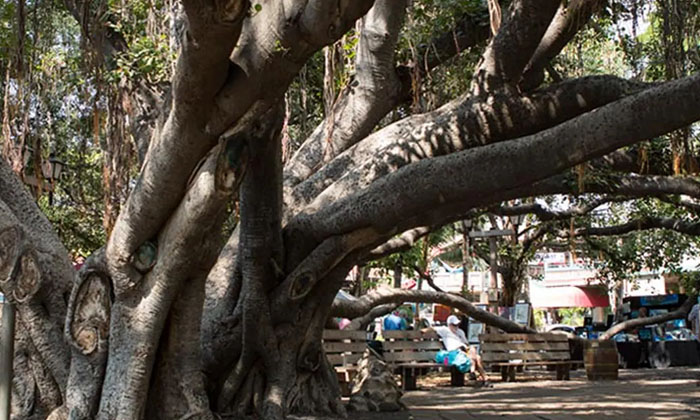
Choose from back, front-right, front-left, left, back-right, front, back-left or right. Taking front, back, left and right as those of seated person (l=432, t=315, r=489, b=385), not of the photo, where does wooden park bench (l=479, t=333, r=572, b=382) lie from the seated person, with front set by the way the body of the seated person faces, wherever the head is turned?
left

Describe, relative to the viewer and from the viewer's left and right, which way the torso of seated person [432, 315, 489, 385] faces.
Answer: facing the viewer and to the right of the viewer

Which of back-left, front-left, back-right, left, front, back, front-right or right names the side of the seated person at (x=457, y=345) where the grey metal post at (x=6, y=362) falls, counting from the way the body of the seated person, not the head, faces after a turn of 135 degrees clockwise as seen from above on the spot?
left

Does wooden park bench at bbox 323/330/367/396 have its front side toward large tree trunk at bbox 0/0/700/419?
yes

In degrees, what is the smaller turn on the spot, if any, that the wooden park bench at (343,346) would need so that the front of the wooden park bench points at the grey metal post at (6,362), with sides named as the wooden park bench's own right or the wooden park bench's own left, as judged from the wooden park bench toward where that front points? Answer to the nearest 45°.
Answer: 0° — it already faces it

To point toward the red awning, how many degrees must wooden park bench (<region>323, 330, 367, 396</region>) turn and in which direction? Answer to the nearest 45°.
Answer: approximately 135° to its left

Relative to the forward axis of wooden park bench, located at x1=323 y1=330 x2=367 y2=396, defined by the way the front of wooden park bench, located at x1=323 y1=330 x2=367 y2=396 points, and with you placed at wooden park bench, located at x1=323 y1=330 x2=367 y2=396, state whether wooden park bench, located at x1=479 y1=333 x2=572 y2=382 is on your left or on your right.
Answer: on your left

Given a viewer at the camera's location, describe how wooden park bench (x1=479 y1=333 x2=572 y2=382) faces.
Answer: facing the viewer

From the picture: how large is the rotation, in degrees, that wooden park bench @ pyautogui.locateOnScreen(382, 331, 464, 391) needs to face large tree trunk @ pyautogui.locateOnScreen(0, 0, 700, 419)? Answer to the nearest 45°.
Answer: approximately 45° to its right

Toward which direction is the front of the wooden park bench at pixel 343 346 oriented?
toward the camera

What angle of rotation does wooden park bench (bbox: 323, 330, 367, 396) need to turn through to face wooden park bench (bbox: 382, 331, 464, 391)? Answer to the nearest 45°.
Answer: approximately 135° to its left

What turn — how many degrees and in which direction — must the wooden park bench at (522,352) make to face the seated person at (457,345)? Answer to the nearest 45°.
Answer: approximately 45° to its right

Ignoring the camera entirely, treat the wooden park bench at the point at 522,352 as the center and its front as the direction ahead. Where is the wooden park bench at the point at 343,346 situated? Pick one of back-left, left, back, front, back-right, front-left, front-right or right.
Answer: front-right

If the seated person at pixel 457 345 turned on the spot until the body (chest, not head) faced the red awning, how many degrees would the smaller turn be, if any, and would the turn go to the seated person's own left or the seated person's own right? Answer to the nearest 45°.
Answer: approximately 135° to the seated person's own left

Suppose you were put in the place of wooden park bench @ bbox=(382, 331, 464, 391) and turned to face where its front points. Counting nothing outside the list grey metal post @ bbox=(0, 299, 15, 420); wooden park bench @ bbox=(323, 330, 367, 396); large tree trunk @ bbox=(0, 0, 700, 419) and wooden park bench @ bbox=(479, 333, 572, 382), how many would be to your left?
1

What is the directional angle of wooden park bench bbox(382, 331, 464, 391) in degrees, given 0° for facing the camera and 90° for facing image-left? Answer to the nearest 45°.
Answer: approximately 315°

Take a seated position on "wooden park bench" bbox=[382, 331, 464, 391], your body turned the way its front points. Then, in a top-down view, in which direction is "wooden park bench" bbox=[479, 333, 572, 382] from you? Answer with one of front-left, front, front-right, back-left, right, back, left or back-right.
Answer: left

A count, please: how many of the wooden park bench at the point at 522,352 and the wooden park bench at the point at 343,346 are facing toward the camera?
2
